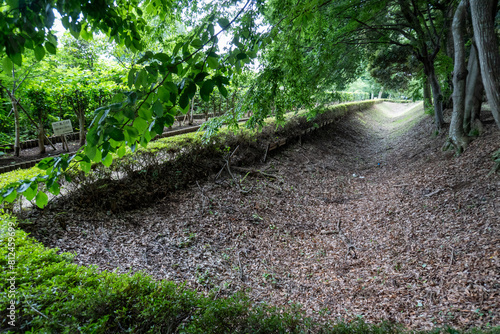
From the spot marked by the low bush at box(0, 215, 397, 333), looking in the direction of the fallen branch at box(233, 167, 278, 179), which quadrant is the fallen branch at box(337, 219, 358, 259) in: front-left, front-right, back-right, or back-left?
front-right

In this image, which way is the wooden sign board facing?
toward the camera

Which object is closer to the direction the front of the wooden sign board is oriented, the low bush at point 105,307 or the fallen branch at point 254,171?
the low bush

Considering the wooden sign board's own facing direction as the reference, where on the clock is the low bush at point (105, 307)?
The low bush is roughly at 12 o'clock from the wooden sign board.

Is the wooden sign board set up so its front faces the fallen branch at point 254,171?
no

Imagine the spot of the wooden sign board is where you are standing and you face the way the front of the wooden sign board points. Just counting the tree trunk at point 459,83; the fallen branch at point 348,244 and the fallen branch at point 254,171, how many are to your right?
0

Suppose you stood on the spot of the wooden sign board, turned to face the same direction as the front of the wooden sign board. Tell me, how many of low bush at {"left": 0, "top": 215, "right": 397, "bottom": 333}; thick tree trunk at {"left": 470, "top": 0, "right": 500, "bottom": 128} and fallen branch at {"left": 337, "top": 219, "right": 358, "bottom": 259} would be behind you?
0

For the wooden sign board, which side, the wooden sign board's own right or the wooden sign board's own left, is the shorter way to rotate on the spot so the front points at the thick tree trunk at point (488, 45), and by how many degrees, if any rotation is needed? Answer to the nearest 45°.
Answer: approximately 45° to the wooden sign board's own left

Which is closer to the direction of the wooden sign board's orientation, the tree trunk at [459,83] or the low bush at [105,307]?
the low bush

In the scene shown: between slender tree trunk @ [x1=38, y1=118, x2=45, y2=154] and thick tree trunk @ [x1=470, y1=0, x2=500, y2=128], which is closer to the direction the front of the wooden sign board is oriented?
the thick tree trunk

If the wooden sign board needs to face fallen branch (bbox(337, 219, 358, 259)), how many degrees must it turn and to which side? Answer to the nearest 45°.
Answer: approximately 45° to its left

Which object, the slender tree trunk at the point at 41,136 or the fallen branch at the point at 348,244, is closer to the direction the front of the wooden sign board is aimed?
the fallen branch
